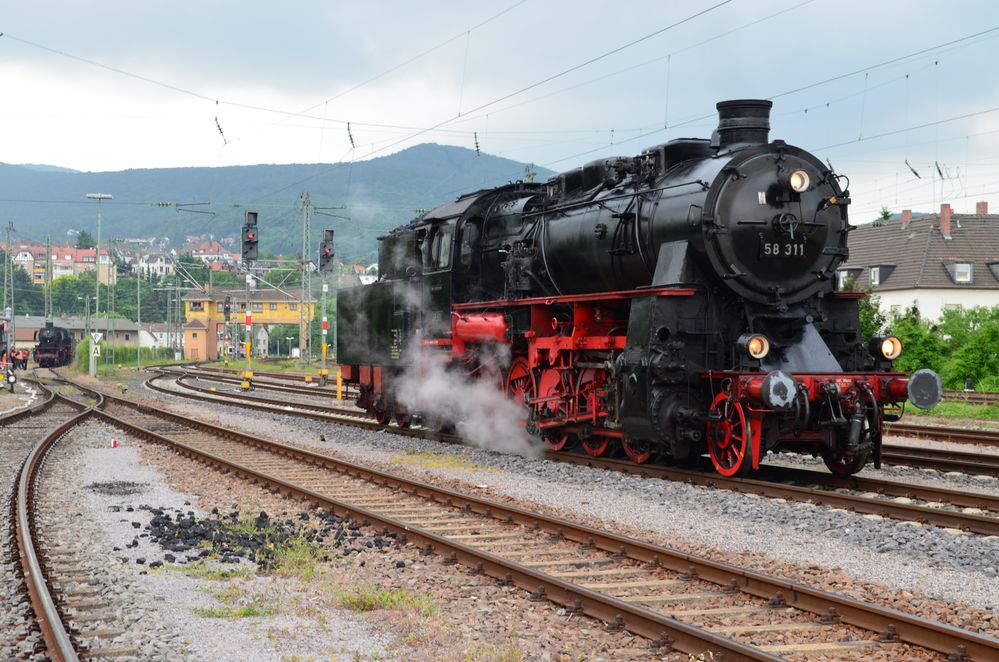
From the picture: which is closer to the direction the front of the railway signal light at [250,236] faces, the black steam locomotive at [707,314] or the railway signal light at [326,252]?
the black steam locomotive

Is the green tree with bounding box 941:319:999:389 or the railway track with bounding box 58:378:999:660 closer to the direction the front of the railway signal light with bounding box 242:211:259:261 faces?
the railway track

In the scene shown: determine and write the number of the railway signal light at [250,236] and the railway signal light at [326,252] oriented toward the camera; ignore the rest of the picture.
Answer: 2

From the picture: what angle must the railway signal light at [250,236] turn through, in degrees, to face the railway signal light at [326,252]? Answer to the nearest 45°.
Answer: approximately 135° to its left

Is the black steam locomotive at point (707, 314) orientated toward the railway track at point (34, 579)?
no

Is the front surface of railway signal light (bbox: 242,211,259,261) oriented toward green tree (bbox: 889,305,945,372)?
no

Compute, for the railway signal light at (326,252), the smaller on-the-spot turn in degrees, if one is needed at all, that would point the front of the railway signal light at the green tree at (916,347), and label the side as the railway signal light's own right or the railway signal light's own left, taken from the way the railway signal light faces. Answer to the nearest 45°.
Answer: approximately 45° to the railway signal light's own left

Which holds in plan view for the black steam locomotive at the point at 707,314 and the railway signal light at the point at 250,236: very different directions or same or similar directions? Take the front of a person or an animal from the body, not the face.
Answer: same or similar directions

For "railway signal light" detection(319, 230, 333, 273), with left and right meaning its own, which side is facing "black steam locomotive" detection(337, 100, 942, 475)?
front

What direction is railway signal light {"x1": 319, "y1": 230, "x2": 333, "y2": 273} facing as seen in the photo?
toward the camera

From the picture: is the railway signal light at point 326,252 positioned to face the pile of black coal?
yes

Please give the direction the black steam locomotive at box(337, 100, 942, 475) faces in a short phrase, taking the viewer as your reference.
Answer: facing the viewer and to the right of the viewer

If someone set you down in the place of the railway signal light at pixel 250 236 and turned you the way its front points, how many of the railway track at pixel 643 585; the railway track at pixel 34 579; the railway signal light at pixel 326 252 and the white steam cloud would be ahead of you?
3

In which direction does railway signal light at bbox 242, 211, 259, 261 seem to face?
toward the camera

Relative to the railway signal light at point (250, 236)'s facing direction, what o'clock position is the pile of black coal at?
The pile of black coal is roughly at 12 o'clock from the railway signal light.

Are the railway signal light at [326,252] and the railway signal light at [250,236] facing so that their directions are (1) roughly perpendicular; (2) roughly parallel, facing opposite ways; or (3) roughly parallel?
roughly parallel

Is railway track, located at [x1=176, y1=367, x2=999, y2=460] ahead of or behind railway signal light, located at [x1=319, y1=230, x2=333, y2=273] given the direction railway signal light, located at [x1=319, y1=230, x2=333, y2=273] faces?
ahead

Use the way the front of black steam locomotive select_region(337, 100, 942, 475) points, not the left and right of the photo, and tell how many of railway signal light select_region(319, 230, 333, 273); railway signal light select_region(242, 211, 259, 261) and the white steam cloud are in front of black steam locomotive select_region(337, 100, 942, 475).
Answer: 0
